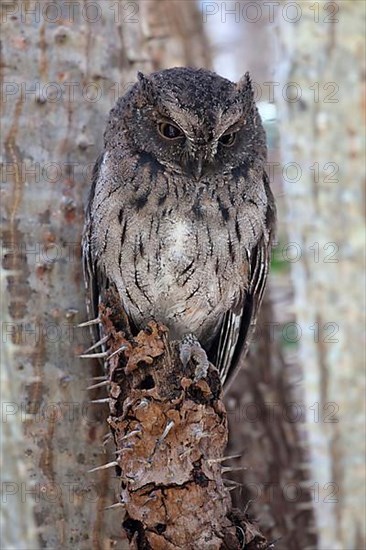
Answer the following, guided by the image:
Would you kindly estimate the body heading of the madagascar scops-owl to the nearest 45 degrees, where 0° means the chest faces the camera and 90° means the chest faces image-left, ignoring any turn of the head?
approximately 0°
